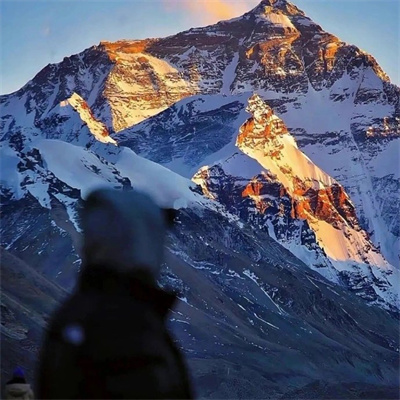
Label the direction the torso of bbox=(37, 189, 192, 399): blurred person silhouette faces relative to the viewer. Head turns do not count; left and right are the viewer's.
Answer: facing away from the viewer and to the right of the viewer

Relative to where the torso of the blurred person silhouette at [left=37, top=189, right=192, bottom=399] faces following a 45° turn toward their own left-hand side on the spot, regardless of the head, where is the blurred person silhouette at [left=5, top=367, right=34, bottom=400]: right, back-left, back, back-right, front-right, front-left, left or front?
front
